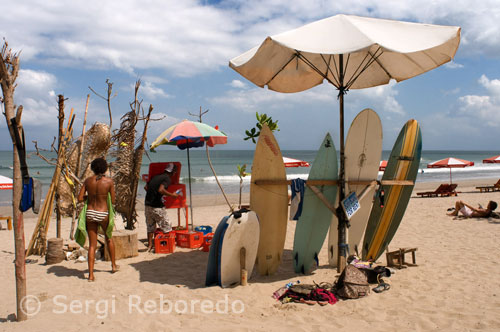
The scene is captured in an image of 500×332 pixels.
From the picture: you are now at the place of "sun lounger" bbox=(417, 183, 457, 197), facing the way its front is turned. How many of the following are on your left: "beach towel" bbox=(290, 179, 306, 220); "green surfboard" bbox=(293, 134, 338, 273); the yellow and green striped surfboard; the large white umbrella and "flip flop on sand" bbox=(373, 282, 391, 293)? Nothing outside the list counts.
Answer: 5

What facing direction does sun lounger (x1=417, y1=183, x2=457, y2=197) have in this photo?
to the viewer's left

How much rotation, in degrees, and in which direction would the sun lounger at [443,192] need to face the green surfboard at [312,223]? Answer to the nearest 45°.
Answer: approximately 90° to its left

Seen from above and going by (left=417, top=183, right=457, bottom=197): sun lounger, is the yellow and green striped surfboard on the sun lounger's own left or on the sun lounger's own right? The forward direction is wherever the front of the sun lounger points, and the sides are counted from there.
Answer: on the sun lounger's own left

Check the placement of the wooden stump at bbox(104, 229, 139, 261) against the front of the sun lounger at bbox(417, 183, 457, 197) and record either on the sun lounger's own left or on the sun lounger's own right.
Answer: on the sun lounger's own left

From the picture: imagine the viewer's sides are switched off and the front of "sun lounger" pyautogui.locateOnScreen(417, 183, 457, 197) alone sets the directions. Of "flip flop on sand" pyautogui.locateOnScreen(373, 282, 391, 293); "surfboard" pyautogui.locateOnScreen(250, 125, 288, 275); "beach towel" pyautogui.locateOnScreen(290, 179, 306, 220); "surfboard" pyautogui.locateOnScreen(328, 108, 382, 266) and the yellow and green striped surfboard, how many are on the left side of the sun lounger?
5

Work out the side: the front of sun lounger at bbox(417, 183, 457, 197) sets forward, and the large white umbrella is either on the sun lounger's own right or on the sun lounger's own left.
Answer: on the sun lounger's own left

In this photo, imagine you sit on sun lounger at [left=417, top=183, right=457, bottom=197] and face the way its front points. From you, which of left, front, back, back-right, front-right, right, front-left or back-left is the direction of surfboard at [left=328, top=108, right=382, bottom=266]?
left

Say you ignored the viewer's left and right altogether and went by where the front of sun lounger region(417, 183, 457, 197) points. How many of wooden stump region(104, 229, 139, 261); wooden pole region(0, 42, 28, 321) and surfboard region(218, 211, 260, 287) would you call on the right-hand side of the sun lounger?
0

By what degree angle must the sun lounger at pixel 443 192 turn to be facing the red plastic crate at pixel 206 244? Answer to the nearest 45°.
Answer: approximately 90° to its left

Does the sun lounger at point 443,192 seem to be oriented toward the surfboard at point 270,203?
no

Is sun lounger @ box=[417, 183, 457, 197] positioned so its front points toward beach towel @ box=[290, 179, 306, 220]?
no

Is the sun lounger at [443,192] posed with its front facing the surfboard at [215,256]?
no
